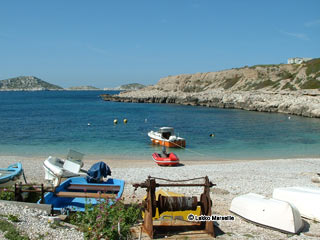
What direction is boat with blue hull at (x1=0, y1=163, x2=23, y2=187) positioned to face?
to the viewer's right

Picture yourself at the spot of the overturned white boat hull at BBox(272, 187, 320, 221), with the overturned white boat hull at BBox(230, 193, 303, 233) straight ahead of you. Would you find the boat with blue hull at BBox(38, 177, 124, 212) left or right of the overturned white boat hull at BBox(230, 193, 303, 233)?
right

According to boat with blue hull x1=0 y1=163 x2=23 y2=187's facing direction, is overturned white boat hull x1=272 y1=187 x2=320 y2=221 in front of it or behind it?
in front

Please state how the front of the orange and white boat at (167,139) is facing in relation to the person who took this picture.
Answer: facing away from the viewer and to the left of the viewer

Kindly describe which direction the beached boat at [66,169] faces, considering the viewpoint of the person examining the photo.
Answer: facing the viewer and to the left of the viewer

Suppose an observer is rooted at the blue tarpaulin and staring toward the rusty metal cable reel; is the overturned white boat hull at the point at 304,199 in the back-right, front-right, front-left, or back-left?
front-left

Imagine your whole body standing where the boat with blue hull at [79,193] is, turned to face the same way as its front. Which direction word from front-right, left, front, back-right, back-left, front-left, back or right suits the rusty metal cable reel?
left

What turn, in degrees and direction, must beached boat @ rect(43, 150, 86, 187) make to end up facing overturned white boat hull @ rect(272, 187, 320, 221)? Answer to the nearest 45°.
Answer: approximately 90° to its left
